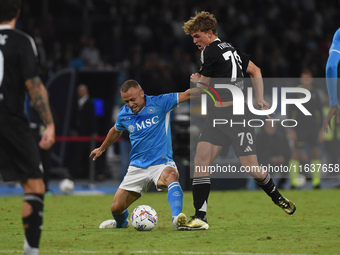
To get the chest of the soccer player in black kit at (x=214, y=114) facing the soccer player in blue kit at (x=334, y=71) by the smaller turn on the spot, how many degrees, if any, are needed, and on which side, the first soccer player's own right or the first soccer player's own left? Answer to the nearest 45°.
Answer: approximately 180°

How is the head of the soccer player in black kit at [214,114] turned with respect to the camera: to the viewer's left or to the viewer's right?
to the viewer's left

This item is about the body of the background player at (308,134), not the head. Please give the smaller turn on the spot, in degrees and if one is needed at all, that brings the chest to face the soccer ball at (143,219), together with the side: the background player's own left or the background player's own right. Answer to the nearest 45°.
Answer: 0° — they already face it

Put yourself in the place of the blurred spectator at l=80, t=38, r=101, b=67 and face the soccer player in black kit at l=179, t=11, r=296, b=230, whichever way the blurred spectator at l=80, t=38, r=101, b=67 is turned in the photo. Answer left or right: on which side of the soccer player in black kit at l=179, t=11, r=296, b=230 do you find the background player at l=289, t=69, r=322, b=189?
left

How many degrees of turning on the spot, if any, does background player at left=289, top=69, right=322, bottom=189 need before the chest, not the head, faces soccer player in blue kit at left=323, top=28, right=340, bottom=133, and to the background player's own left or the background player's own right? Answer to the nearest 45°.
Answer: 0° — they already face them

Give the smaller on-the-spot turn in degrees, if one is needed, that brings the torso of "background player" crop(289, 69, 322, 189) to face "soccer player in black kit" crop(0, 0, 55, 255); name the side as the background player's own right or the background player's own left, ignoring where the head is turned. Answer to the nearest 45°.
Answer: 0° — they already face them

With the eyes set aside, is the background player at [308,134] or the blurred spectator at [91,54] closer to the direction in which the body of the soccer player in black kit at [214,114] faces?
the blurred spectator

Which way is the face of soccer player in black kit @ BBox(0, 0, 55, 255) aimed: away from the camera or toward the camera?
away from the camera
